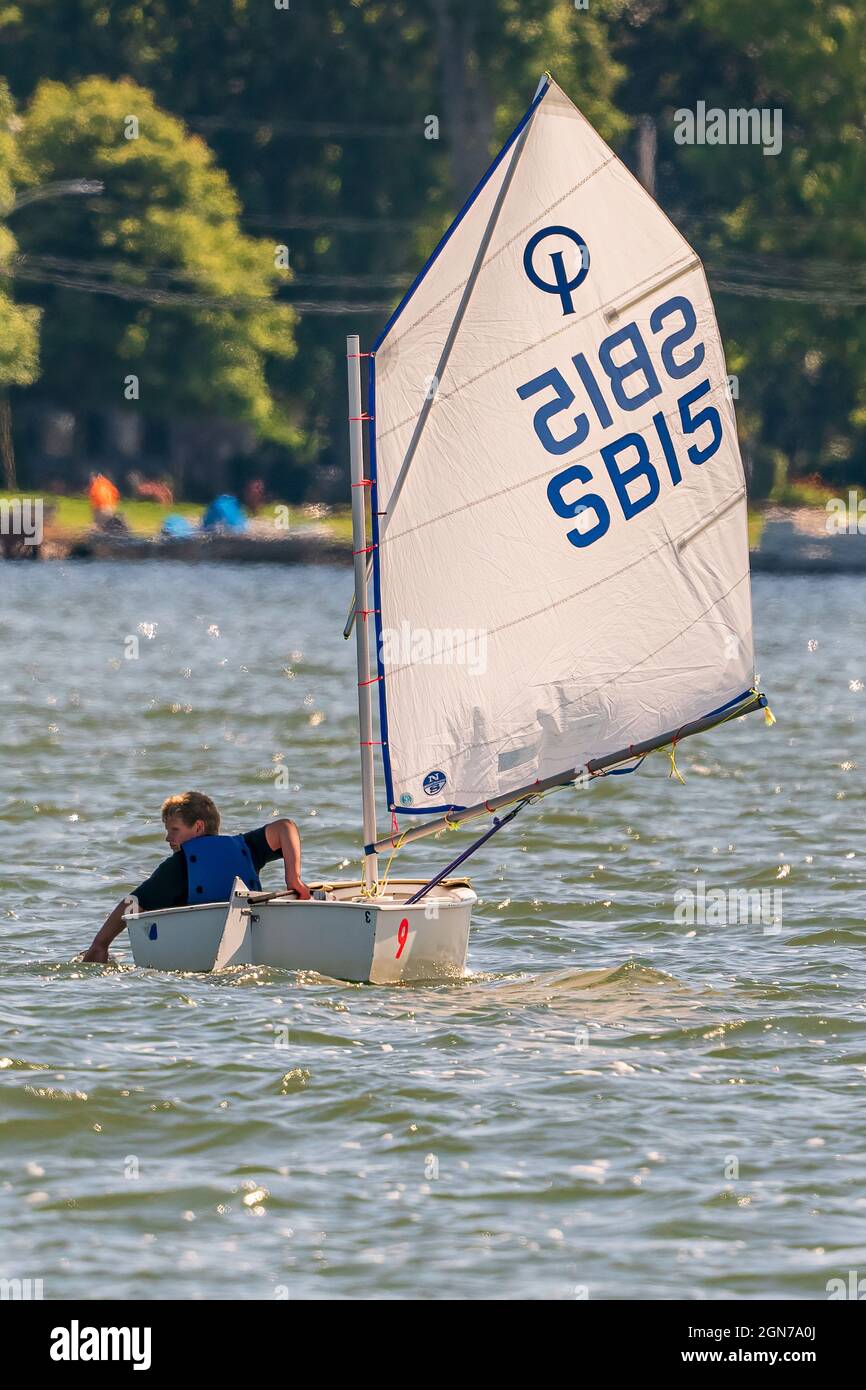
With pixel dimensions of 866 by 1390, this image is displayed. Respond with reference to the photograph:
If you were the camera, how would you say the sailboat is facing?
facing the viewer and to the right of the viewer
